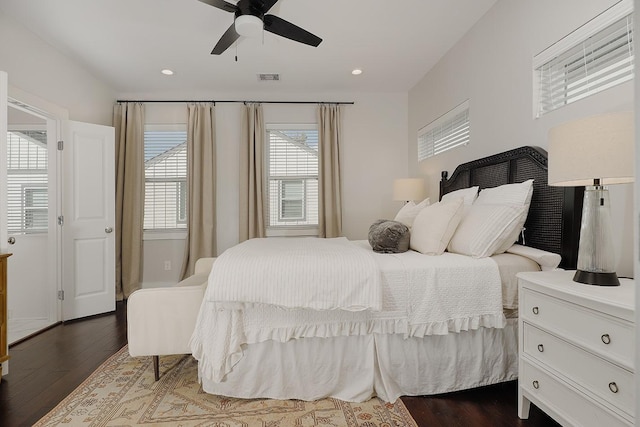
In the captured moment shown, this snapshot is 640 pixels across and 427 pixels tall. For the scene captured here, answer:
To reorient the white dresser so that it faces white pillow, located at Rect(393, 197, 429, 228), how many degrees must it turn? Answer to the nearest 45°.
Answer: approximately 90° to its right

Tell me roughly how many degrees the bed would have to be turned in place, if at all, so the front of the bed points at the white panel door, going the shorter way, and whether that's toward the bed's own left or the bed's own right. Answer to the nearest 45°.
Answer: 0° — it already faces it

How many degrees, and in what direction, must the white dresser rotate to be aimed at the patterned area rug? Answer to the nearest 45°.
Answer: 0° — it already faces it

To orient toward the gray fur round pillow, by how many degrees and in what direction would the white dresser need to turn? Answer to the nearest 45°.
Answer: approximately 45° to its right

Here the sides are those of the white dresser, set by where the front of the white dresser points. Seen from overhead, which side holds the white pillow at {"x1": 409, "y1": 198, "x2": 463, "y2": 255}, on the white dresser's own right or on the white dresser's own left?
on the white dresser's own right

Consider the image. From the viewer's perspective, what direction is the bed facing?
to the viewer's left

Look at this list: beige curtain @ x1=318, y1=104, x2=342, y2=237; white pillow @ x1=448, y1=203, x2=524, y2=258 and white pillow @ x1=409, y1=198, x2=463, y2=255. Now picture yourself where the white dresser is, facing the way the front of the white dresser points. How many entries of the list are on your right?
3

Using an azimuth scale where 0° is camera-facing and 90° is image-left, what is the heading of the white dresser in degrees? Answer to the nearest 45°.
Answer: approximately 45°
